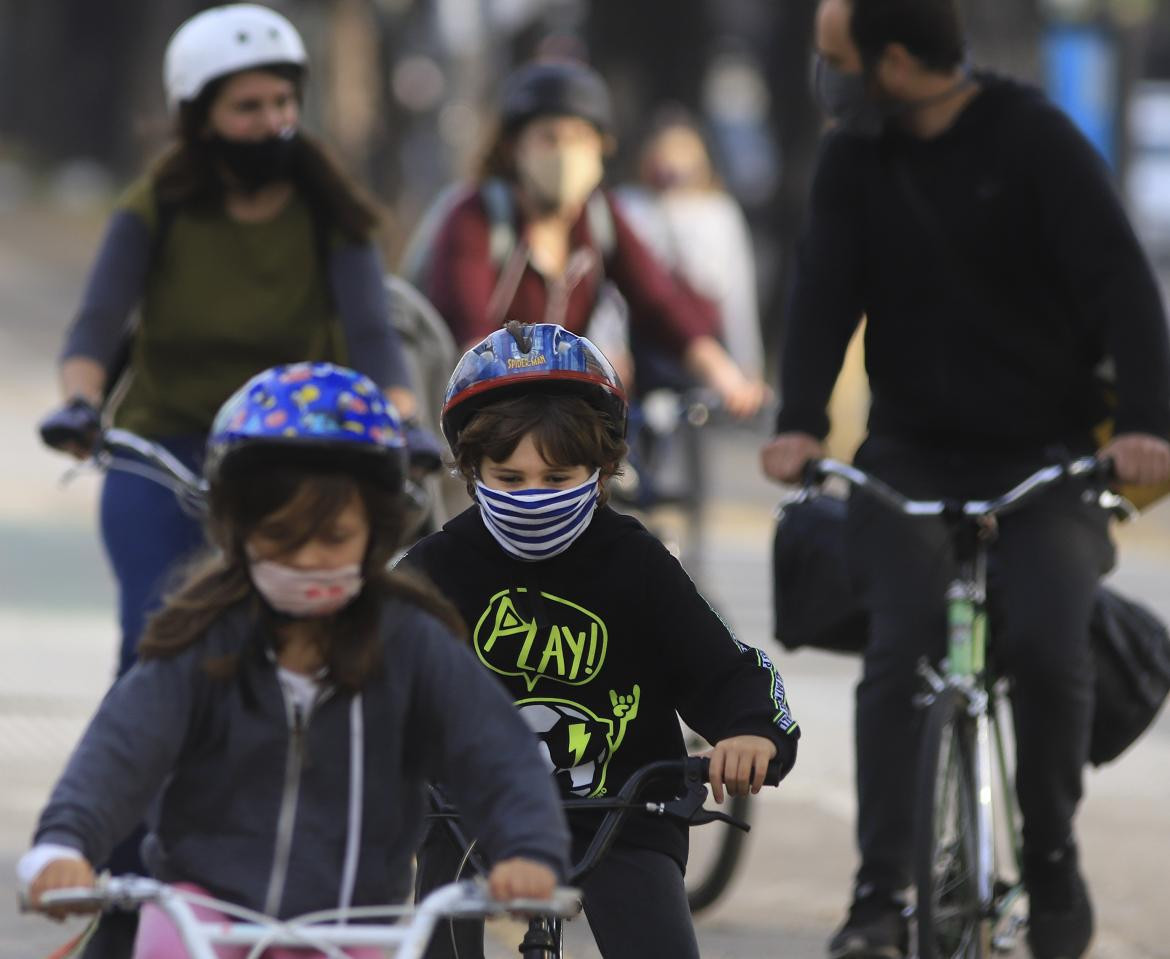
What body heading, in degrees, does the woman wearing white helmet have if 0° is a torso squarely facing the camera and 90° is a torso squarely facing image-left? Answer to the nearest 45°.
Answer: approximately 0°

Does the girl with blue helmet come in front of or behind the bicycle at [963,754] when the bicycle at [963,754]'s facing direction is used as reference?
in front

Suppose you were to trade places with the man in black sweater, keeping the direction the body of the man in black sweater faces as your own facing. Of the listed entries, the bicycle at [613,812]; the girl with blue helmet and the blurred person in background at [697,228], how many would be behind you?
1

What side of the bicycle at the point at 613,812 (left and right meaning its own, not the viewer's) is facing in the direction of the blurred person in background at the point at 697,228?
back

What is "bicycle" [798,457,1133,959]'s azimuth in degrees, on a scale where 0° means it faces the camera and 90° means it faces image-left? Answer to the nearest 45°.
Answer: approximately 0°

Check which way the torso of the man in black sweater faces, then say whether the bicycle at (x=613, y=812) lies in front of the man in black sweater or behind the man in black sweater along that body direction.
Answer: in front
